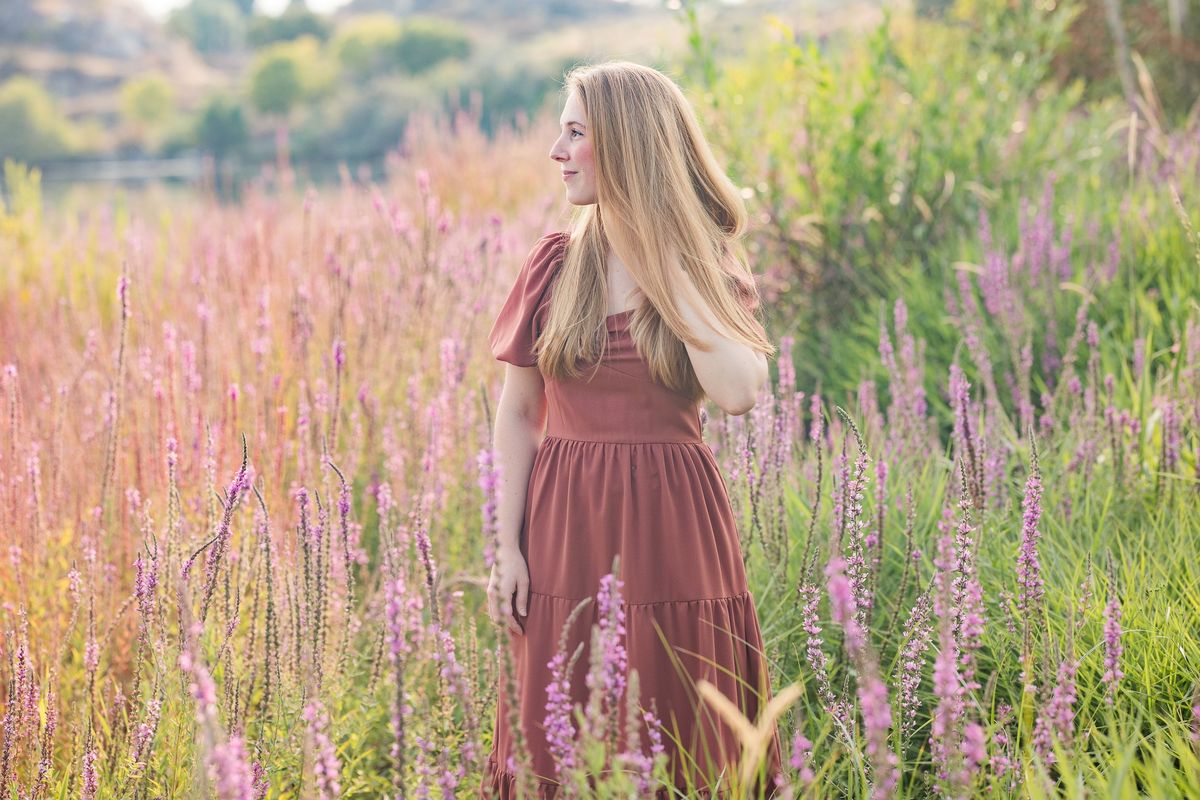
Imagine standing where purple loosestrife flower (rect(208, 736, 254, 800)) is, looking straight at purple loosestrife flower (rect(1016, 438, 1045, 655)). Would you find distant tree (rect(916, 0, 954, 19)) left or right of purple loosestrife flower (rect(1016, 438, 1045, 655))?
left

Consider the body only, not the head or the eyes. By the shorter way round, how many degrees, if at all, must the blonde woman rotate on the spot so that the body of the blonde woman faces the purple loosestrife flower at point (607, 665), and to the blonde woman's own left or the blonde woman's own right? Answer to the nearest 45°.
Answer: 0° — they already face it

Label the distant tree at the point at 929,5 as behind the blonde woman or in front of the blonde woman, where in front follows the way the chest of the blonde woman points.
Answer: behind

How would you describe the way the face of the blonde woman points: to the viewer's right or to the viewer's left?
to the viewer's left

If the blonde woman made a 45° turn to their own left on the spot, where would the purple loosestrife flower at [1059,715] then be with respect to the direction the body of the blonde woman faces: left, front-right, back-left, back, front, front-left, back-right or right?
front

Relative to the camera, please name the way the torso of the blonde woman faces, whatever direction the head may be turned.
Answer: toward the camera
